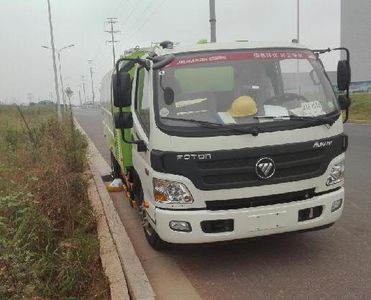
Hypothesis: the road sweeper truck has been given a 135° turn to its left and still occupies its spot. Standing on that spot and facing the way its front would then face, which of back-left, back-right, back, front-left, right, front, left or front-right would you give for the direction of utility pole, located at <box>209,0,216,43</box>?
front

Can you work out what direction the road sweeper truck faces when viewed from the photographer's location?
facing the viewer and to the right of the viewer
